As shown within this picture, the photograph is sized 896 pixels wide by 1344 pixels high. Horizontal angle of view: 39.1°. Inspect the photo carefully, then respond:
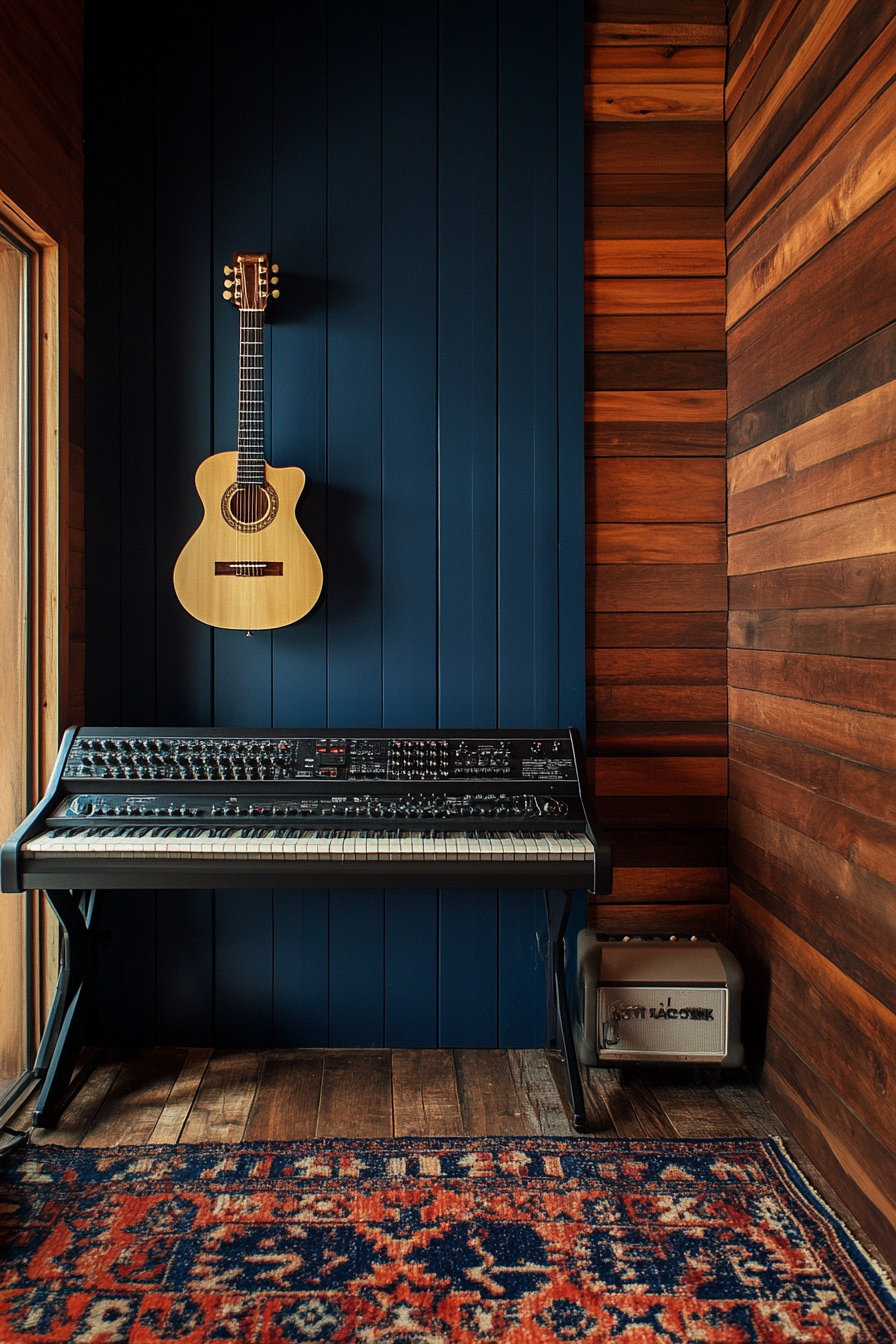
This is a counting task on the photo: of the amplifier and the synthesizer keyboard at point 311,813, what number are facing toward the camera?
2

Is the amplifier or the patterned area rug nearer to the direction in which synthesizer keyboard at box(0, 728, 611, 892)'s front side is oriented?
the patterned area rug

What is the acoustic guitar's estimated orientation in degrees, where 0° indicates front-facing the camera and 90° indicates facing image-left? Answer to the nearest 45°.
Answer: approximately 0°

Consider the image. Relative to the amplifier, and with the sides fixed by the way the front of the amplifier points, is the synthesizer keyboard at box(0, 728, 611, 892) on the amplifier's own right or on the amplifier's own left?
on the amplifier's own right

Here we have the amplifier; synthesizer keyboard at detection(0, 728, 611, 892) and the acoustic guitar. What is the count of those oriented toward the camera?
3

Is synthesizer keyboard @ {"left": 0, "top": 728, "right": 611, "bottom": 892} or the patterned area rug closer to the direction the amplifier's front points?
the patterned area rug

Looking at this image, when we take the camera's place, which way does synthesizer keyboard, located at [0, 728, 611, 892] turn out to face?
facing the viewer

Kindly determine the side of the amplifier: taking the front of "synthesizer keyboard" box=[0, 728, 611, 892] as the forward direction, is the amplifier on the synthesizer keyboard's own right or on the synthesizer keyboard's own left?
on the synthesizer keyboard's own left
